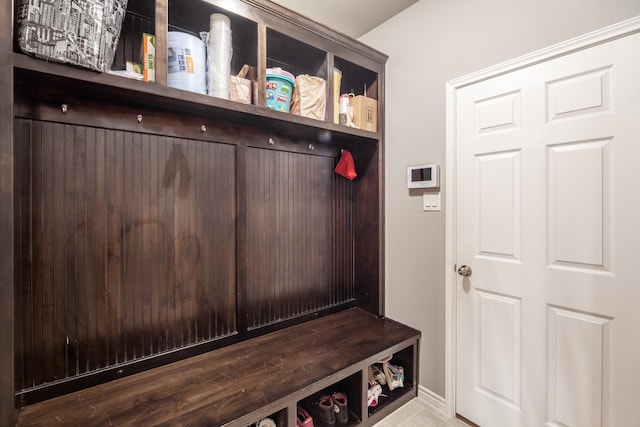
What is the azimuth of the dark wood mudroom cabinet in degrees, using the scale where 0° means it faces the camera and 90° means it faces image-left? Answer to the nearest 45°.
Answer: approximately 315°

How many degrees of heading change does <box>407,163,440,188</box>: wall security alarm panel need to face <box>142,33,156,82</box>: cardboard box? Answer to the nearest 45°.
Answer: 0° — it already faces it
